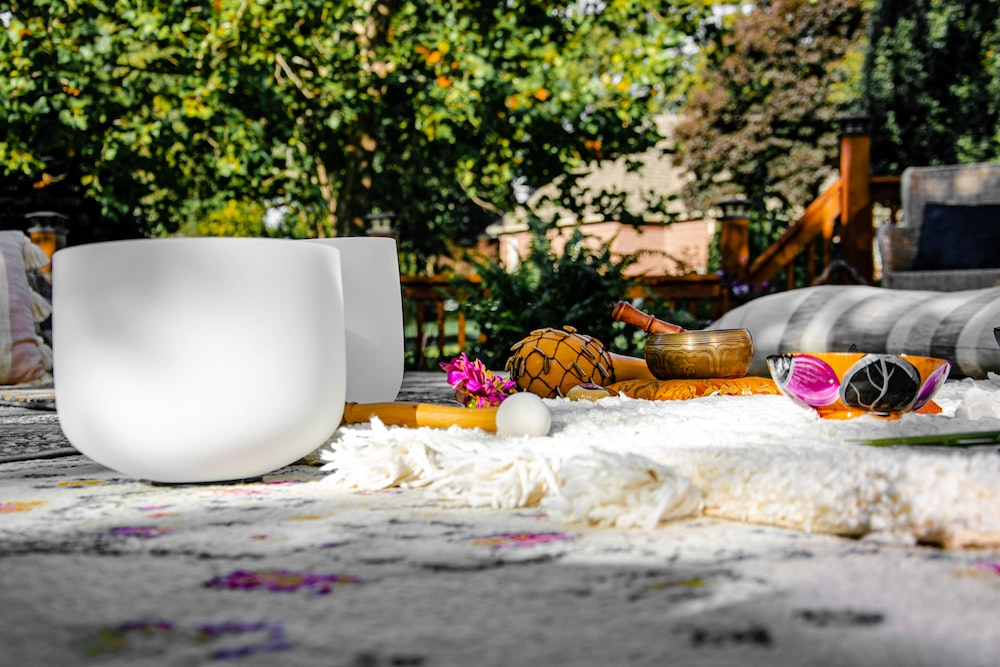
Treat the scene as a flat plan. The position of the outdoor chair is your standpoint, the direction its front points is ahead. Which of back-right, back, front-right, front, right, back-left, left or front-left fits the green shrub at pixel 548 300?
front-right

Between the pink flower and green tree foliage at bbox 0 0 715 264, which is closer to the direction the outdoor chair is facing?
the pink flower

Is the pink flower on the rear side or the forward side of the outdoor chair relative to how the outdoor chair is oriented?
on the forward side

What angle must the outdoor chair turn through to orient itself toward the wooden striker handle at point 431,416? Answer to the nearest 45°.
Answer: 0° — it already faces it

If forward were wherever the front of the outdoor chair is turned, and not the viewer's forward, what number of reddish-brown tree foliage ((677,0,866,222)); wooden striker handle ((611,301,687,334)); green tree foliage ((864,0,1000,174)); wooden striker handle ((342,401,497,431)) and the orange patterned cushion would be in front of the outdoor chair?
3

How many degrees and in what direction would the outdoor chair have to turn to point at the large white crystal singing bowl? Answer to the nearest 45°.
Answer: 0° — it already faces it

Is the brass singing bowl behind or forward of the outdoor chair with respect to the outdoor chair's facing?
forward

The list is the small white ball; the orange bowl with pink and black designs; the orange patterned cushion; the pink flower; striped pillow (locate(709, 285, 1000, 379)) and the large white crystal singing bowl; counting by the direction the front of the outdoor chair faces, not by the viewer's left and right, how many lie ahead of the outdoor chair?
6

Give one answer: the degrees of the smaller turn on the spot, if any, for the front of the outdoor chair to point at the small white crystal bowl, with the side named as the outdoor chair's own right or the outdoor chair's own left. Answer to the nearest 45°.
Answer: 0° — it already faces it

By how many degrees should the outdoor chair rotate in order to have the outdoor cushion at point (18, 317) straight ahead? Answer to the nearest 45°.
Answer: approximately 45° to its right

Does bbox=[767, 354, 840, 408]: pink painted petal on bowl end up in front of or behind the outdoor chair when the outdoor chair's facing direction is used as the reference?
in front

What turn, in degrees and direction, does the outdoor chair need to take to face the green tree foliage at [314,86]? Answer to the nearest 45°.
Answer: approximately 90° to its right

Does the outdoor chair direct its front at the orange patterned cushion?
yes

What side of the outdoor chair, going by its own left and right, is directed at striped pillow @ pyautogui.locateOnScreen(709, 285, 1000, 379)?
front

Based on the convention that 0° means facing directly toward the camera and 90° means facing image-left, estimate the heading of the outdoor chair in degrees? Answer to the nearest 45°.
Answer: approximately 0°

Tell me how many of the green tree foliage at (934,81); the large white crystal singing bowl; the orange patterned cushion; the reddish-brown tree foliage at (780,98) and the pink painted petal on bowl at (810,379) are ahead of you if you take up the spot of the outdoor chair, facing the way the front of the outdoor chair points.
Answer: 3
